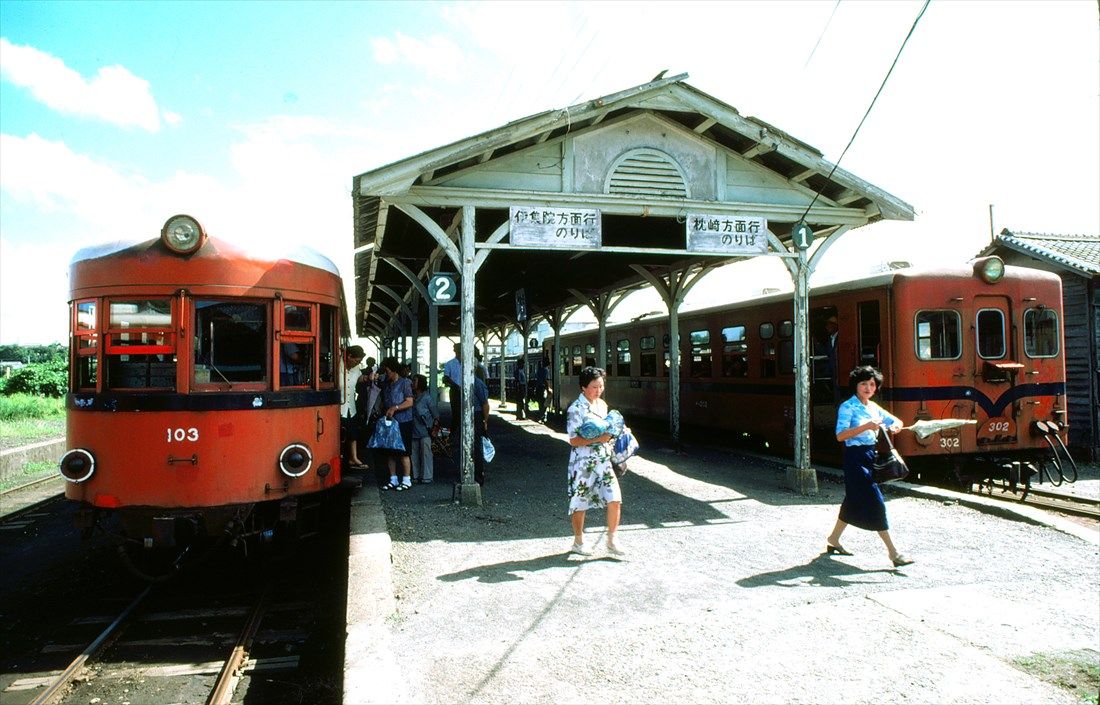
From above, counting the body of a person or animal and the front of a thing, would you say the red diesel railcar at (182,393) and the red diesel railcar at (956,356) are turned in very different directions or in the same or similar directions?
same or similar directions

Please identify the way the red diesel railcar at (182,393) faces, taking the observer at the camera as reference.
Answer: facing the viewer

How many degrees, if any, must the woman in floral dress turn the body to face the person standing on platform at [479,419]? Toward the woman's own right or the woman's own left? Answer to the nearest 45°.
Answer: approximately 180°

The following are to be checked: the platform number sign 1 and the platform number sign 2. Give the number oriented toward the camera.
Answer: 2

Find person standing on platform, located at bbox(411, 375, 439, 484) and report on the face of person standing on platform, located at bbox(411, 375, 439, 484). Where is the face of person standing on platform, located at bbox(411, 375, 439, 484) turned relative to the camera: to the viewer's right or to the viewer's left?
to the viewer's left

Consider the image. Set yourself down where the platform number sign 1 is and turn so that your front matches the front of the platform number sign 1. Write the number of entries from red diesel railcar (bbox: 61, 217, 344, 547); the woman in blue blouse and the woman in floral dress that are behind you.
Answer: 0

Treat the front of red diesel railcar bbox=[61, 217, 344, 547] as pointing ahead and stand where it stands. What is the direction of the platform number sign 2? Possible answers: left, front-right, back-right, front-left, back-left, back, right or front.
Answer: back-left

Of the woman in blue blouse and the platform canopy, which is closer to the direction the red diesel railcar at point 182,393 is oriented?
the woman in blue blouse

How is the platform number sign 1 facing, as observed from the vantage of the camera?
facing the viewer

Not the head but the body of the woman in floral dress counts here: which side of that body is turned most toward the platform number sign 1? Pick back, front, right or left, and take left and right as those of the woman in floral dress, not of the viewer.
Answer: left

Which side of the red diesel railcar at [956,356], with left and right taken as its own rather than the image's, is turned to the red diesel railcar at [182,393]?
right

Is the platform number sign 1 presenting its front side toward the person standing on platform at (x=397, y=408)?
no

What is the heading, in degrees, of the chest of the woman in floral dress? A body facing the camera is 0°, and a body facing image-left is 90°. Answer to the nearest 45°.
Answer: approximately 315°

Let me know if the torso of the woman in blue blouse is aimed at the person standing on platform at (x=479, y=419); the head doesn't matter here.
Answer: no

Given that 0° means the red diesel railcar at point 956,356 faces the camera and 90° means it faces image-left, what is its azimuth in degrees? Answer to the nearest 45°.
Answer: approximately 315°

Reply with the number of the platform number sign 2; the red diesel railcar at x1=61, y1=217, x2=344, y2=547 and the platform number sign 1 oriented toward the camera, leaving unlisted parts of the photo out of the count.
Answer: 3

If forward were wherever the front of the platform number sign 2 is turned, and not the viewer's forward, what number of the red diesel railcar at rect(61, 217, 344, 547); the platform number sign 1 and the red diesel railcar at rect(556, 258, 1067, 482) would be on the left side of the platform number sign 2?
2
